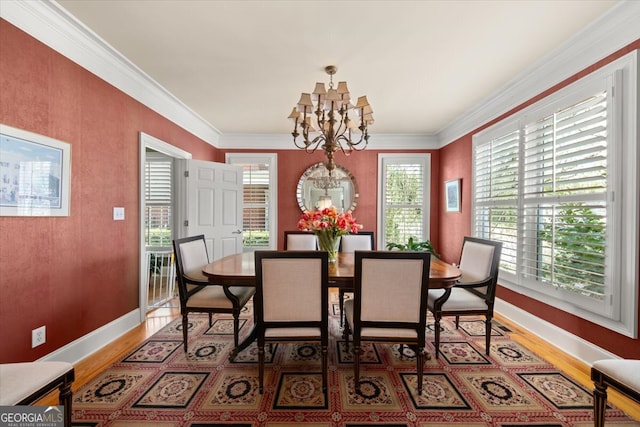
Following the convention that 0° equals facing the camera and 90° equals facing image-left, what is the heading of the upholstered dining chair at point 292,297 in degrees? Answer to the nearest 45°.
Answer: approximately 180°

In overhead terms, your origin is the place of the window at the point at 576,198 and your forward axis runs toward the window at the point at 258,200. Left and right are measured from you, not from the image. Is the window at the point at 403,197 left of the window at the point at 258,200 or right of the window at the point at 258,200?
right

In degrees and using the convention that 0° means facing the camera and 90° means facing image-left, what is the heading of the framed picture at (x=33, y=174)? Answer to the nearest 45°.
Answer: approximately 315°

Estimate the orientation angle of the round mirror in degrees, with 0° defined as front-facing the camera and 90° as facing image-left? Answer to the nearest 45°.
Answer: approximately 0°

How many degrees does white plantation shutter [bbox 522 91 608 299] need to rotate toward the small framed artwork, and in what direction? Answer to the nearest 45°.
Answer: approximately 90° to its right

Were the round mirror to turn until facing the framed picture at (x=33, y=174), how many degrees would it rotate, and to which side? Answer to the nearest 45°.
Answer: approximately 45° to its right

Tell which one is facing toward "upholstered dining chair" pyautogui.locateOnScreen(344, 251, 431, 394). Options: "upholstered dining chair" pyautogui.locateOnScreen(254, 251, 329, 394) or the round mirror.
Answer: the round mirror

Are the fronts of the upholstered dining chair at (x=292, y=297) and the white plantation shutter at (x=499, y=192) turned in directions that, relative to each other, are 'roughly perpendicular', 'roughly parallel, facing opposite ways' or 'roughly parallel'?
roughly perpendicular

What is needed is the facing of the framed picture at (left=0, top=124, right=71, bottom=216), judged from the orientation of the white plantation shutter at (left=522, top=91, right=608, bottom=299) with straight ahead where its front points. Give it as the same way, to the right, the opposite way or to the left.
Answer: the opposite way

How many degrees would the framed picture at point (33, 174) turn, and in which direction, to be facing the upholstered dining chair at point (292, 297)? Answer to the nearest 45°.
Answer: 0° — it already faces it

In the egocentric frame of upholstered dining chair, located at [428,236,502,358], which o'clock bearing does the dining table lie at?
The dining table is roughly at 12 o'clock from the upholstered dining chair.
